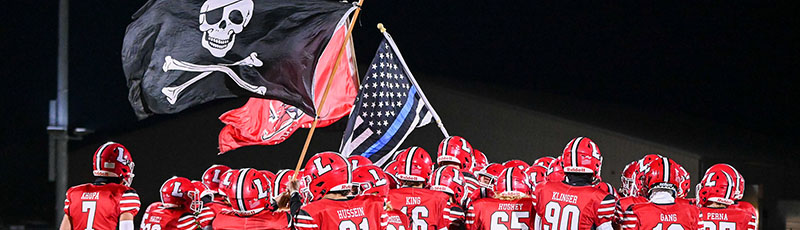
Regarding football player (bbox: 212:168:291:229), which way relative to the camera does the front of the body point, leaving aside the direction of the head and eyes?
away from the camera

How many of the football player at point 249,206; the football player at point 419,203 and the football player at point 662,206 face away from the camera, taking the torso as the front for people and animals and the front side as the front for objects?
3

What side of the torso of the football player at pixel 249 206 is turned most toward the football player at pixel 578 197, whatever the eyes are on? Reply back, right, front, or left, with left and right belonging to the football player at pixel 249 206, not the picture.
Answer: right

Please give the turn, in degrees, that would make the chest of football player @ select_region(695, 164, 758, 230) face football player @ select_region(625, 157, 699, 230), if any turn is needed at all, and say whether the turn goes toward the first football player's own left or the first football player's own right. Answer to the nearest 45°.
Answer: approximately 135° to the first football player's own left

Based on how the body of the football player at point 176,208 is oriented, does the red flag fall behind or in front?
in front

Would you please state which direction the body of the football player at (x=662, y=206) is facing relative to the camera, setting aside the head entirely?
away from the camera

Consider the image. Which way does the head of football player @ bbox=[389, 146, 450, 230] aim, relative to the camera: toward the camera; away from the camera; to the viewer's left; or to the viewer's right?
away from the camera

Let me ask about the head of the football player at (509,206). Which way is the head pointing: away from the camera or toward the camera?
away from the camera

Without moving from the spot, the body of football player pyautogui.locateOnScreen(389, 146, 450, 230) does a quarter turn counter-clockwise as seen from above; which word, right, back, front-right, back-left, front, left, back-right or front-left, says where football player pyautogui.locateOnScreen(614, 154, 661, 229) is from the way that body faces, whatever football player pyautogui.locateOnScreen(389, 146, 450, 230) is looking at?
back

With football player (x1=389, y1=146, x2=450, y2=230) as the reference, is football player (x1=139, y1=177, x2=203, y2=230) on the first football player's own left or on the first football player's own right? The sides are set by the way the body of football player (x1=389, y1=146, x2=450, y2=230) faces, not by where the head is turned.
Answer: on the first football player's own left

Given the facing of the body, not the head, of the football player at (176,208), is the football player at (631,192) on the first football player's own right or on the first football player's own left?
on the first football player's own right

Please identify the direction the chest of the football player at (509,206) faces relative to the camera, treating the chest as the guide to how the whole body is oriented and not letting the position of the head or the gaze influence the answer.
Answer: away from the camera

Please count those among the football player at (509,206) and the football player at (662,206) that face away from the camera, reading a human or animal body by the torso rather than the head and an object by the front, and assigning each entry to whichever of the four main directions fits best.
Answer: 2

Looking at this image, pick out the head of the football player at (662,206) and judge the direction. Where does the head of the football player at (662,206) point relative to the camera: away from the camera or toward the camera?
away from the camera

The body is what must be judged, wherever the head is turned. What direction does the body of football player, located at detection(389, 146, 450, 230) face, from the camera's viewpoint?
away from the camera
